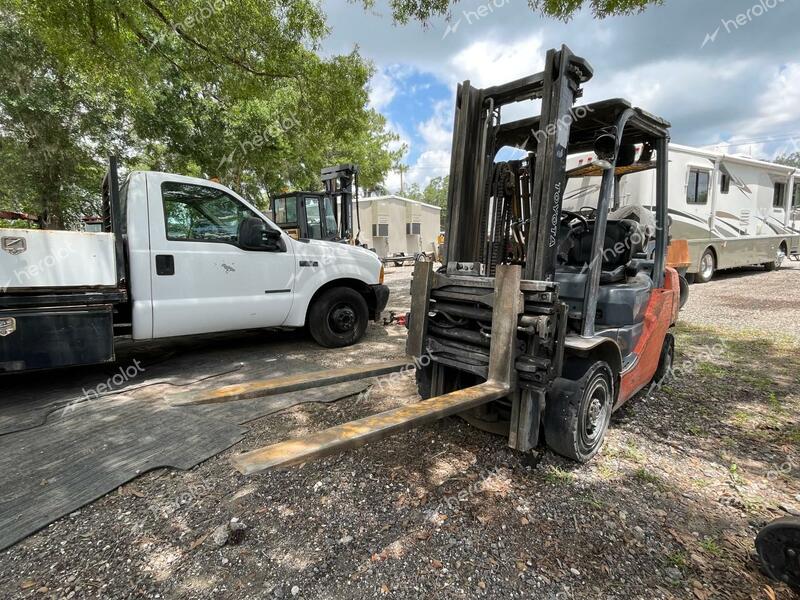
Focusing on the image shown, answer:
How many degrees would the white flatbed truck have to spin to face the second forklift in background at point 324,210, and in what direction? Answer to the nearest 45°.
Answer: approximately 45° to its left

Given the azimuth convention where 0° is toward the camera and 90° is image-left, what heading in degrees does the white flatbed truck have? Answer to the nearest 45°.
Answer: approximately 270°

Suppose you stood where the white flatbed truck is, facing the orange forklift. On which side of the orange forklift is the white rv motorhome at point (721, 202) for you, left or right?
left

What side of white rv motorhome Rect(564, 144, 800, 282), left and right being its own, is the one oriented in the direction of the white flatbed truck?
back

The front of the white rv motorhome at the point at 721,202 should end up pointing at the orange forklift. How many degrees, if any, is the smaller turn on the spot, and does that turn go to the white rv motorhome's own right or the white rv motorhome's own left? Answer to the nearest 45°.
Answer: approximately 135° to the white rv motorhome's own right

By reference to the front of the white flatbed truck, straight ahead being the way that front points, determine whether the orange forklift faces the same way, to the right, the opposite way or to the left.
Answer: the opposite way

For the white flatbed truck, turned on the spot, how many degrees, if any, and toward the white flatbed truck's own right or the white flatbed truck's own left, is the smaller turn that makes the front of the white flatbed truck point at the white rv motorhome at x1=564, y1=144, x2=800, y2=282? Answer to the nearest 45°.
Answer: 0° — it already faces it

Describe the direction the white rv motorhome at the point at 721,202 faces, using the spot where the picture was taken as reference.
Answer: facing away from the viewer and to the right of the viewer

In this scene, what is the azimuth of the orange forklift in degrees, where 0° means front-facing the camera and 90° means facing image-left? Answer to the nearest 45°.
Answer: approximately 45°

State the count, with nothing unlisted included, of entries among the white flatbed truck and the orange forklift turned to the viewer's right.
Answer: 1

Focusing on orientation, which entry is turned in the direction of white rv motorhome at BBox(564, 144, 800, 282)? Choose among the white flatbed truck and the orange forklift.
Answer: the white flatbed truck
